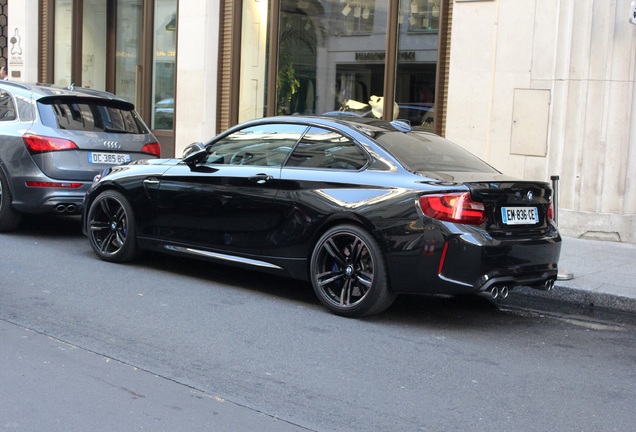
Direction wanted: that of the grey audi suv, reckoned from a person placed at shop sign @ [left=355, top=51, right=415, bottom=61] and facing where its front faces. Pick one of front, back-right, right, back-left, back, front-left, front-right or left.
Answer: front-right

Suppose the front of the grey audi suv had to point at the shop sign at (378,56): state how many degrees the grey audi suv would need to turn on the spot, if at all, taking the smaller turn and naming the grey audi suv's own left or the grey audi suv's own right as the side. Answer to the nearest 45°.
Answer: approximately 90° to the grey audi suv's own right

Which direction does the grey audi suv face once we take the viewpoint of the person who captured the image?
facing away from the viewer and to the left of the viewer

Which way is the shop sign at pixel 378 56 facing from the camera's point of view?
toward the camera

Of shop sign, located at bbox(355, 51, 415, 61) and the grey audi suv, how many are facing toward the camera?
1
